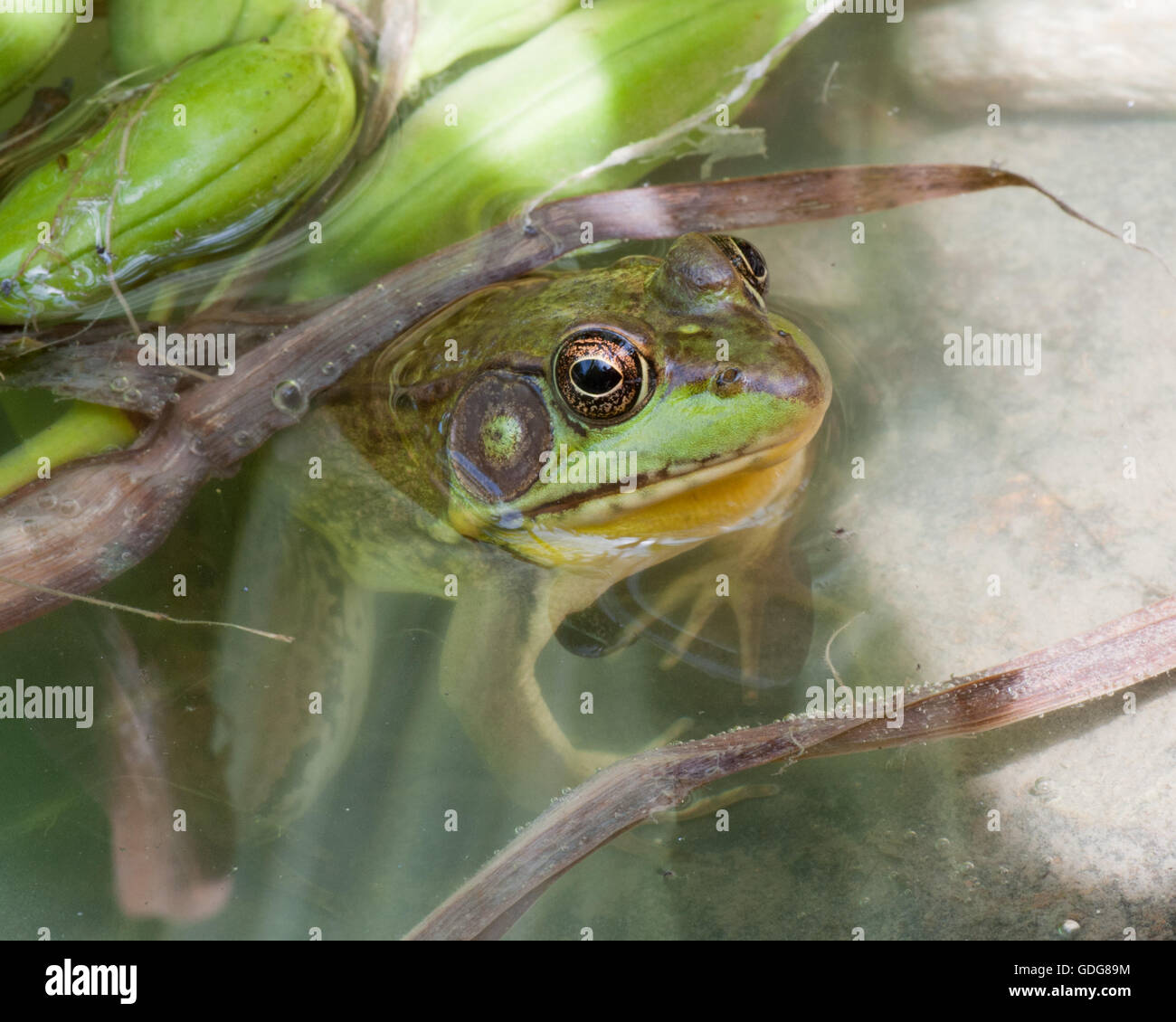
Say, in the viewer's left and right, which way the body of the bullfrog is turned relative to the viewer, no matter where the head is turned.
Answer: facing the viewer and to the right of the viewer
